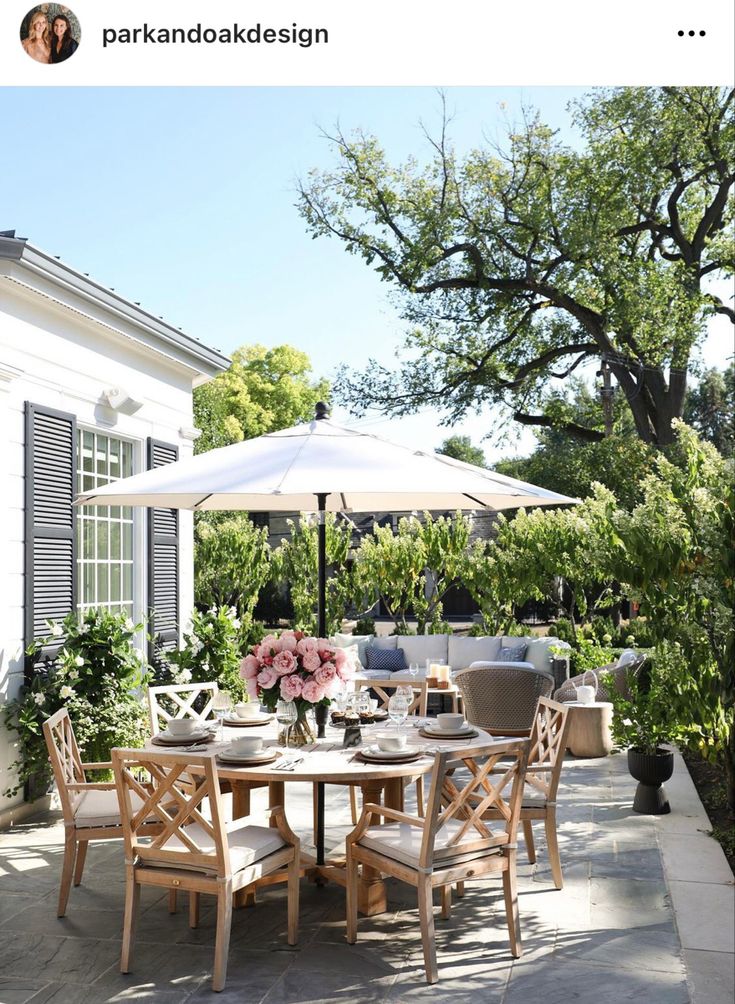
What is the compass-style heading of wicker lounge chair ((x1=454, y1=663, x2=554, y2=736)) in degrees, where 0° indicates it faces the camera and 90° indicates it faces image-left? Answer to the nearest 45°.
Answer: approximately 180°

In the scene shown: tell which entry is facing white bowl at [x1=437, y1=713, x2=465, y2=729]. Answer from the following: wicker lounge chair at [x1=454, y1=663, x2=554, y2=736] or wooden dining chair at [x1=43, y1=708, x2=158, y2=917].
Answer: the wooden dining chair

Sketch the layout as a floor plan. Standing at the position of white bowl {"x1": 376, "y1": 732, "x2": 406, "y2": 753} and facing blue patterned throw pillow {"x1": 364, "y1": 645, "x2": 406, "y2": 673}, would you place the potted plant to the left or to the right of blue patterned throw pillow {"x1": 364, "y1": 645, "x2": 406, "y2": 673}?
right

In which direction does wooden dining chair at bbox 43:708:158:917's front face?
to the viewer's right

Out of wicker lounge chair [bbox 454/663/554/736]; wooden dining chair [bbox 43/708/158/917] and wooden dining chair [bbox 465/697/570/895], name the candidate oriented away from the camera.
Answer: the wicker lounge chair

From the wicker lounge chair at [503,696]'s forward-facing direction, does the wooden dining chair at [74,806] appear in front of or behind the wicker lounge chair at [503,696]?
behind

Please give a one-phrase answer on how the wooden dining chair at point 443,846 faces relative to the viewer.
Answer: facing away from the viewer and to the left of the viewer

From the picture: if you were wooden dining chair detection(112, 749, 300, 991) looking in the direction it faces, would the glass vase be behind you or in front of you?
in front

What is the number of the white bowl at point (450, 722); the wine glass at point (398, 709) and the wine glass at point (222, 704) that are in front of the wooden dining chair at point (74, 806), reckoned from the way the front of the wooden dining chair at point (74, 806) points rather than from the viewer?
3

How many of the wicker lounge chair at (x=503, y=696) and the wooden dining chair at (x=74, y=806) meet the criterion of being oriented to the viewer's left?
0

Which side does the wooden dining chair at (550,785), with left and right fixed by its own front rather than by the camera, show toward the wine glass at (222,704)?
front

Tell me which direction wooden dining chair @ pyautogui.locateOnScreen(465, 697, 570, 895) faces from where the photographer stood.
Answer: facing to the left of the viewer

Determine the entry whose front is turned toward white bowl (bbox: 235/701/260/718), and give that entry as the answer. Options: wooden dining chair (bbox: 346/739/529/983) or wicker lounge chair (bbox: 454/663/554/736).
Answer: the wooden dining chair

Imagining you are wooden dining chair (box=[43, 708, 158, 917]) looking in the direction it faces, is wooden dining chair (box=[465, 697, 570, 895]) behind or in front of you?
in front

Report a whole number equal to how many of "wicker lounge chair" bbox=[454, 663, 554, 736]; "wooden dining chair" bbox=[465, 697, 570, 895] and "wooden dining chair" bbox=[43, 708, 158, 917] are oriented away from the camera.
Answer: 1

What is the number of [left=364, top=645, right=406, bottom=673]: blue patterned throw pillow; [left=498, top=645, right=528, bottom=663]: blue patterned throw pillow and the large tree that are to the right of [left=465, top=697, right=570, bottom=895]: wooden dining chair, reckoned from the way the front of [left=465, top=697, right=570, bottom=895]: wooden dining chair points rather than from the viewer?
3

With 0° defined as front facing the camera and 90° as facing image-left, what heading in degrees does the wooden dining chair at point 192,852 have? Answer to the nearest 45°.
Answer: approximately 225°

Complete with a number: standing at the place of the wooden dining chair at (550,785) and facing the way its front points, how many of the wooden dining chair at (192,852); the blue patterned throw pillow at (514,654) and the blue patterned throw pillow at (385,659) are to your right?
2

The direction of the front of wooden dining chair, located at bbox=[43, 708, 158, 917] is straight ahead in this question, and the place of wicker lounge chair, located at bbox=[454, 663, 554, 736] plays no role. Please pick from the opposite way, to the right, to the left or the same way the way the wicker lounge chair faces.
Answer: to the left

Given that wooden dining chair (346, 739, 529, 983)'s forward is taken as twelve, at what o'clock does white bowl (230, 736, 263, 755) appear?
The white bowl is roughly at 11 o'clock from the wooden dining chair.

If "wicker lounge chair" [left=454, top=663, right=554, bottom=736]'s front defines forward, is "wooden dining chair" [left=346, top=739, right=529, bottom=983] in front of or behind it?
behind
